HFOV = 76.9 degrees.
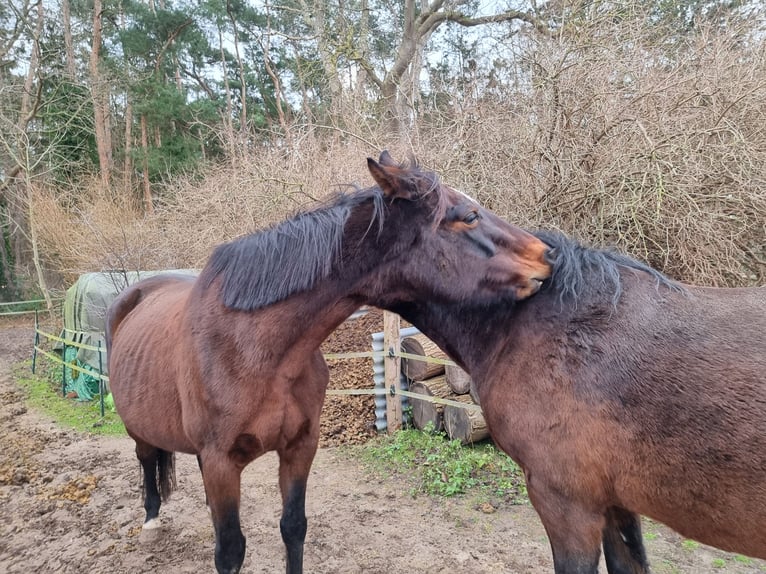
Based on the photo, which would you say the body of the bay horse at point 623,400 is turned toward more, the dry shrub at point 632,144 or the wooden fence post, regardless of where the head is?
the wooden fence post

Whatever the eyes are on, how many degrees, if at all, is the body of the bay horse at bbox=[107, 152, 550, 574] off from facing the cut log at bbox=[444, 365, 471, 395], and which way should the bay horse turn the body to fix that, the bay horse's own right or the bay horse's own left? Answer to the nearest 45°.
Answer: approximately 90° to the bay horse's own left

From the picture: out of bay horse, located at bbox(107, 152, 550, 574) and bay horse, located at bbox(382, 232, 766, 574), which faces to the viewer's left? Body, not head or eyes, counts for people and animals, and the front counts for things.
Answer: bay horse, located at bbox(382, 232, 766, 574)

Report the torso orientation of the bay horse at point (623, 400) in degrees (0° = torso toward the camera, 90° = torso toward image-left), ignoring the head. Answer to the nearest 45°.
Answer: approximately 90°

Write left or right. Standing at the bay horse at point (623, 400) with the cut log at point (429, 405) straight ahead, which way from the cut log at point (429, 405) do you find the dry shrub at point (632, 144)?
right

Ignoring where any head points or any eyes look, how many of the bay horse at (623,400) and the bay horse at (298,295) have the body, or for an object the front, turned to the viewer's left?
1

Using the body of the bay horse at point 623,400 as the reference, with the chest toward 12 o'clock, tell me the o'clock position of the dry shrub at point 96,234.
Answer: The dry shrub is roughly at 1 o'clock from the bay horse.

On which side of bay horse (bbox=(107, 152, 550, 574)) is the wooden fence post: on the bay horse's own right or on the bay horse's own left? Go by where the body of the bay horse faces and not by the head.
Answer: on the bay horse's own left

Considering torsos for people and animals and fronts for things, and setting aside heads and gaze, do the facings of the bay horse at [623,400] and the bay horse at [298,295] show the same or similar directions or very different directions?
very different directions

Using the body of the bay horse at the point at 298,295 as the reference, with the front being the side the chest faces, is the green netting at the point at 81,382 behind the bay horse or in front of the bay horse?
behind

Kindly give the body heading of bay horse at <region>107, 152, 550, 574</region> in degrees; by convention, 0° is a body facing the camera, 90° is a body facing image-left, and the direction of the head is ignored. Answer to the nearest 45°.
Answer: approximately 315°
